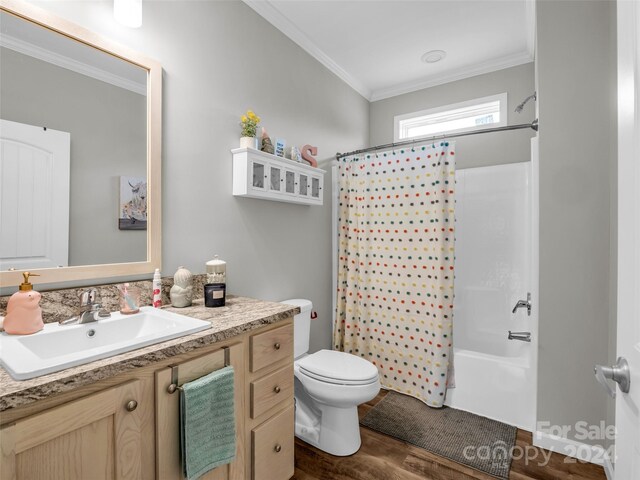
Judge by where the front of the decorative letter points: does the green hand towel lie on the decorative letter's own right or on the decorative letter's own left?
on the decorative letter's own right

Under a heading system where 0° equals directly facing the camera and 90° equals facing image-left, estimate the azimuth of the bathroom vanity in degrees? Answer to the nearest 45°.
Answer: approximately 315°

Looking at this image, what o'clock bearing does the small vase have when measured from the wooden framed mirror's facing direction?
The small vase is roughly at 10 o'clock from the wooden framed mirror.

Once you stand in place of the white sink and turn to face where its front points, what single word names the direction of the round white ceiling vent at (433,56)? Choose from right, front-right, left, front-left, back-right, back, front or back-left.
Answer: front-left

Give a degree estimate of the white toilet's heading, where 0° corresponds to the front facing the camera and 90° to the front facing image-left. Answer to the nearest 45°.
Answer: approximately 315°

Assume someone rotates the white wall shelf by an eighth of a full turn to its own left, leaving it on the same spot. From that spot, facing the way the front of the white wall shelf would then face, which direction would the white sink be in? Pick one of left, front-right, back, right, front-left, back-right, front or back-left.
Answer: back-right

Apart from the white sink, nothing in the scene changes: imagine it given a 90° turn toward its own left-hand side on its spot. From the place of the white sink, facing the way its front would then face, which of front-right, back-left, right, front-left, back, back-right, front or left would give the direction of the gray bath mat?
front-right

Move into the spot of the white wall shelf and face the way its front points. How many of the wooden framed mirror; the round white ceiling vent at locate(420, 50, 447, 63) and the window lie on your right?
1

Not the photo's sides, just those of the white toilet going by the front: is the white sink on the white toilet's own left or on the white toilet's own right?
on the white toilet's own right
